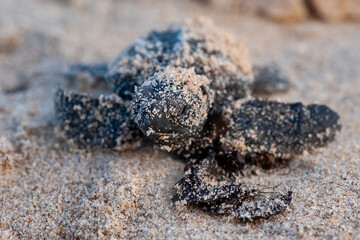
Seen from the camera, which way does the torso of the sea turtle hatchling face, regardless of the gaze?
toward the camera
